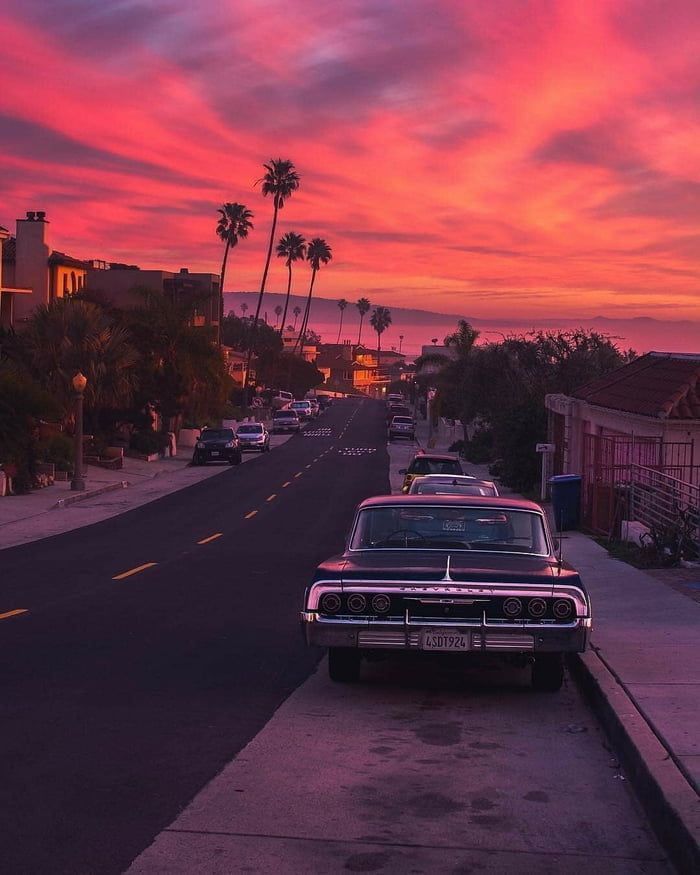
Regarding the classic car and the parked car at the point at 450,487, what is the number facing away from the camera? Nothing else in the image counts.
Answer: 2

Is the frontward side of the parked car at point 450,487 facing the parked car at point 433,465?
yes

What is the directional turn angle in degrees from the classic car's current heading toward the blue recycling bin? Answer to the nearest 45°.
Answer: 0° — it already faces it

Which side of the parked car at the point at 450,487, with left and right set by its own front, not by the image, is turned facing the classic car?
back

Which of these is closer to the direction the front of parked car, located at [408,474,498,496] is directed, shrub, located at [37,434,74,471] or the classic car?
the shrub

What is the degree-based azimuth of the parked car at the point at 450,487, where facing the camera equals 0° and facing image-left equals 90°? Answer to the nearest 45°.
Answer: approximately 180°

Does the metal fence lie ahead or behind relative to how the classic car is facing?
ahead

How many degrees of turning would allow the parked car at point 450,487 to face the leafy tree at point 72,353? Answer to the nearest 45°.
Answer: approximately 45° to its left

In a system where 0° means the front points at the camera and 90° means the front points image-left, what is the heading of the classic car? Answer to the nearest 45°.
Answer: approximately 180°
